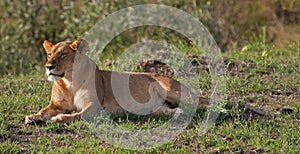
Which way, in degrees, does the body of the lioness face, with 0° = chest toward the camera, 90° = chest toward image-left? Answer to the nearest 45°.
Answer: approximately 90°
